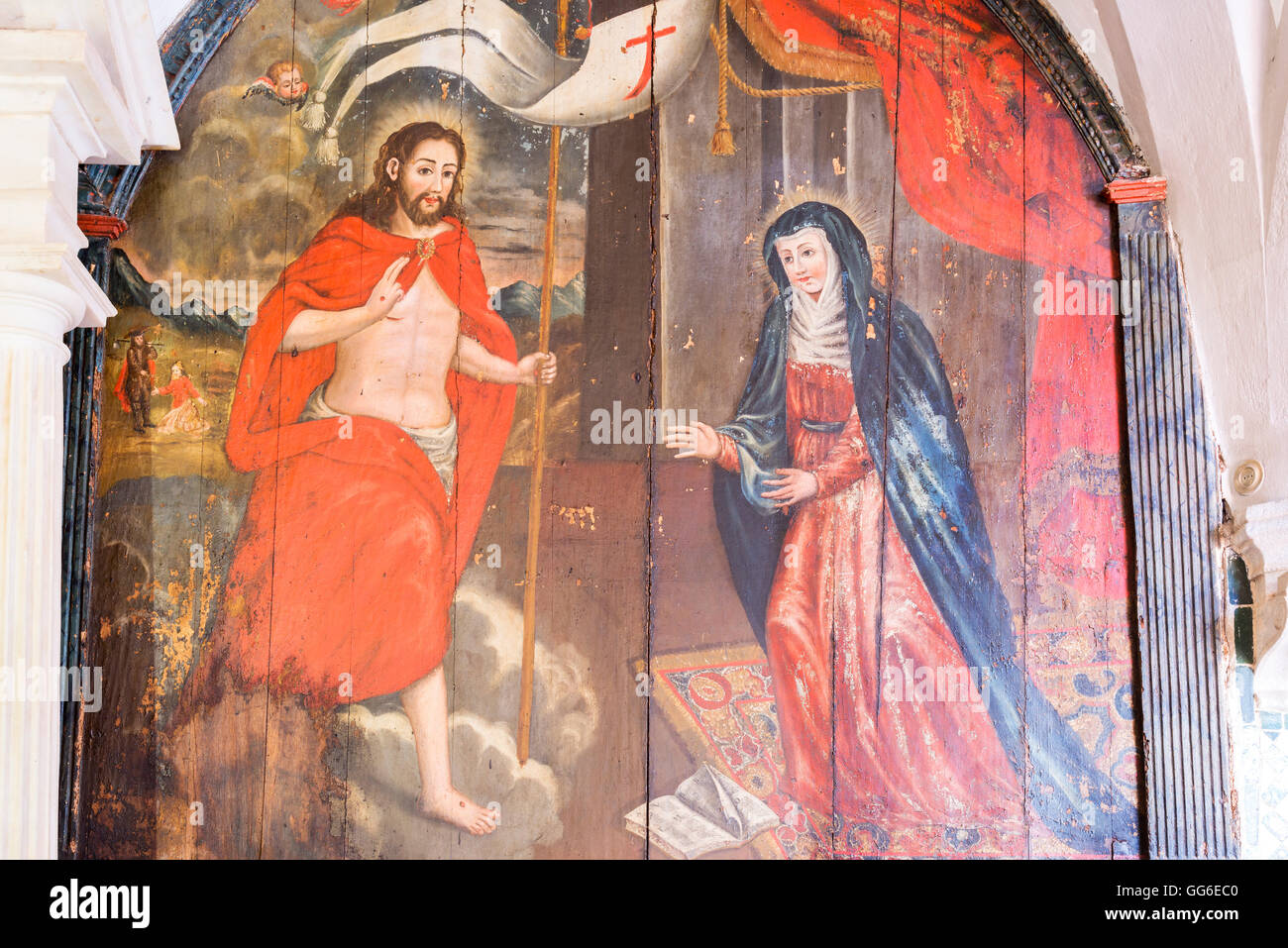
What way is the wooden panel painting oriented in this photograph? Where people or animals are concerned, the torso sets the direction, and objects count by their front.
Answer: toward the camera

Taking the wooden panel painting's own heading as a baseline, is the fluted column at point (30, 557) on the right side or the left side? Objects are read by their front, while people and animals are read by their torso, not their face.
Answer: on its right
